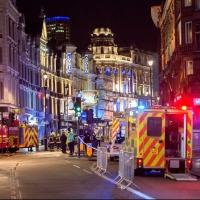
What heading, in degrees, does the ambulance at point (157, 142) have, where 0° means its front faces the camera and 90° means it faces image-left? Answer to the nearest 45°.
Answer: approximately 180°

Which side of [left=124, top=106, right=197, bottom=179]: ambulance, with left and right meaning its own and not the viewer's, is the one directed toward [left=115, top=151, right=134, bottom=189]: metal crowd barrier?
back
